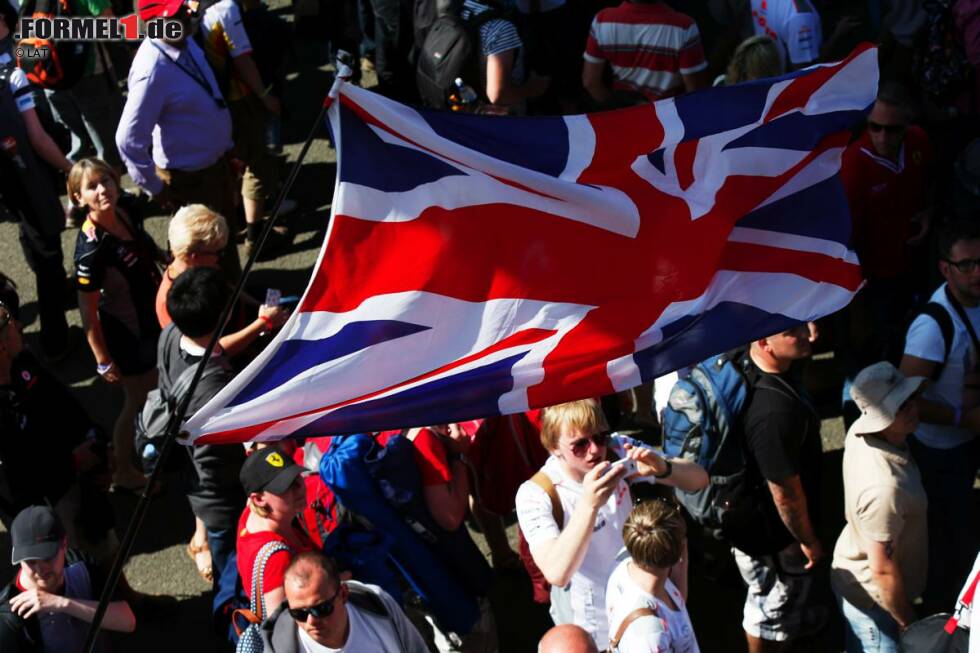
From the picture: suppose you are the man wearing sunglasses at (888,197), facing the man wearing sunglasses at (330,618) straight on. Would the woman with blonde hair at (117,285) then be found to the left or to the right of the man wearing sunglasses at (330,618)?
right

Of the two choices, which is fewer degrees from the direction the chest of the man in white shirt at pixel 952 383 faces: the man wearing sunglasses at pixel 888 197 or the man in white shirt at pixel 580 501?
the man in white shirt

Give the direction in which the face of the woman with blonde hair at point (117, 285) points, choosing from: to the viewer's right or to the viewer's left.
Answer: to the viewer's right

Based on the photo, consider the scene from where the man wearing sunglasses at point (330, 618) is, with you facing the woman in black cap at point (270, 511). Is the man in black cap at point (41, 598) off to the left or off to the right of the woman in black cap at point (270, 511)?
left
